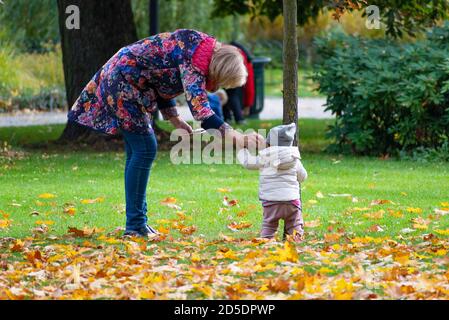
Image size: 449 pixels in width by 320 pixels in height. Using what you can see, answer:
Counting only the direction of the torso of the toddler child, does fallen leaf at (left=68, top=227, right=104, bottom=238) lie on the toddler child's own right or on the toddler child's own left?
on the toddler child's own left

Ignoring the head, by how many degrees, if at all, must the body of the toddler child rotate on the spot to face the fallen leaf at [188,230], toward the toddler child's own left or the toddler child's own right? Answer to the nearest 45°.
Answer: approximately 45° to the toddler child's own left

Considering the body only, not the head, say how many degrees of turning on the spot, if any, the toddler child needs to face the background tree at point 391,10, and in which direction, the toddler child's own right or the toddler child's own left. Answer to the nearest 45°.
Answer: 0° — they already face it

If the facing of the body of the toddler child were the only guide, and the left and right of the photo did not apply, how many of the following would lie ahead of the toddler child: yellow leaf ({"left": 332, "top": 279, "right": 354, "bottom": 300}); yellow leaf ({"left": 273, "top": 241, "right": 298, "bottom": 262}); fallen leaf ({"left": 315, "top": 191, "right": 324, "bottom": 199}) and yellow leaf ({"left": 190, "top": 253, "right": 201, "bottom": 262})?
1

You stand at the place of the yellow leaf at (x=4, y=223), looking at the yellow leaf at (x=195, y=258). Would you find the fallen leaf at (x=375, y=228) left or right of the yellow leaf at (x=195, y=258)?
left

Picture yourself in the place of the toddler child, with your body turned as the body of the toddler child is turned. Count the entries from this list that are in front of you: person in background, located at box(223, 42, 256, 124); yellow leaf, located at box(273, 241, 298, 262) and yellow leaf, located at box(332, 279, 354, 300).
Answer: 1

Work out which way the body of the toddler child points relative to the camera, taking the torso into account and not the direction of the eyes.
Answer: away from the camera

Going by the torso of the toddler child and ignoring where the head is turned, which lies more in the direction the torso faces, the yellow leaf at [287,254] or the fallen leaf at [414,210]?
the fallen leaf

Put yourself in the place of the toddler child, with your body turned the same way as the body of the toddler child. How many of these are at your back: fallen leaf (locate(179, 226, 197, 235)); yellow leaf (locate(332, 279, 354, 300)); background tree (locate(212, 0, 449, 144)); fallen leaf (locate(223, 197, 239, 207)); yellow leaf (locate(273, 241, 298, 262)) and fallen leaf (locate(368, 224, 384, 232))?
2

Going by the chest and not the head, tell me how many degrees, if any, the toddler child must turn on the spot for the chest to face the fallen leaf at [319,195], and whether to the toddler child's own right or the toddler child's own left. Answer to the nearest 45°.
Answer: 0° — they already face it

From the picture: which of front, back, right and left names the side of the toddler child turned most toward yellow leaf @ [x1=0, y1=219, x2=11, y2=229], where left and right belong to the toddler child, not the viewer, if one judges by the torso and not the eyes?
left

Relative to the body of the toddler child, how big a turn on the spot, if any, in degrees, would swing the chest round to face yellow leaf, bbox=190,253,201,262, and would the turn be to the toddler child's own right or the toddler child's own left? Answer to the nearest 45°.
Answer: approximately 135° to the toddler child's own left

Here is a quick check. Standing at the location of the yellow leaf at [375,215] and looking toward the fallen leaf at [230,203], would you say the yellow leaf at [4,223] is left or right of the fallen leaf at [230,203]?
left

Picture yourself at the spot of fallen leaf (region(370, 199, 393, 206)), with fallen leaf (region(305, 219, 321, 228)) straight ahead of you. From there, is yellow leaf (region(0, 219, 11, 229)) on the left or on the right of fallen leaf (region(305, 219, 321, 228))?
right

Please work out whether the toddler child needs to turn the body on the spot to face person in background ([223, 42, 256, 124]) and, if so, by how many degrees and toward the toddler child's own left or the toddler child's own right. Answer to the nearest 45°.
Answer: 0° — they already face them

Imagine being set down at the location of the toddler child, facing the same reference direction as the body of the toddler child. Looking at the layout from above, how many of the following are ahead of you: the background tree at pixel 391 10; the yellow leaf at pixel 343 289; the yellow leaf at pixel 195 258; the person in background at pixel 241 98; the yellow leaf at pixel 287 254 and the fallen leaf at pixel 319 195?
3

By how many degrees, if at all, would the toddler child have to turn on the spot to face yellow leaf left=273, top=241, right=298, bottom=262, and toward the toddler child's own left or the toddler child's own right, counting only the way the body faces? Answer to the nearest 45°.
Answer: approximately 180°

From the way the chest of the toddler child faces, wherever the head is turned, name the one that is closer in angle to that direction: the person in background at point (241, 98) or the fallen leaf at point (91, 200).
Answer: the person in background

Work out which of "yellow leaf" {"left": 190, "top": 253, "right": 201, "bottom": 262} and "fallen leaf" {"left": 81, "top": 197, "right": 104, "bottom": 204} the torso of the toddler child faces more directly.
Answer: the fallen leaf

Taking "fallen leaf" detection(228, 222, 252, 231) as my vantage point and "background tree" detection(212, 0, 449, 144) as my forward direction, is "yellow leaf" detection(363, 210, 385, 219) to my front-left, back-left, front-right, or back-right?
front-right
